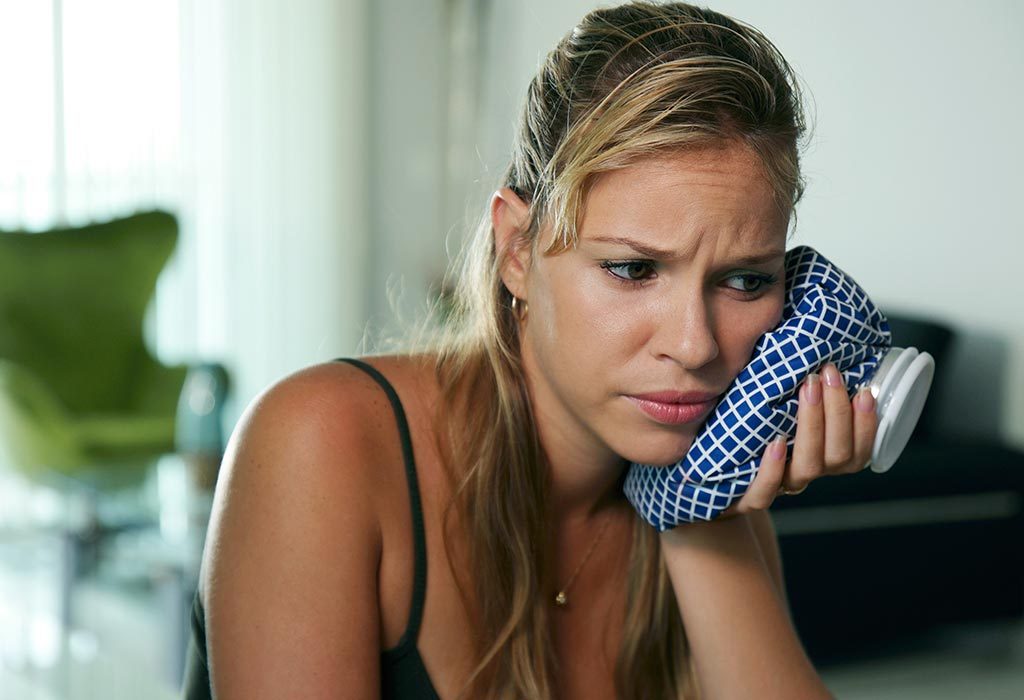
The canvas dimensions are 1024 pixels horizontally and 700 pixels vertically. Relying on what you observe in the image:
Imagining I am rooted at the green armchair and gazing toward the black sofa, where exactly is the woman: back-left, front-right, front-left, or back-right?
front-right

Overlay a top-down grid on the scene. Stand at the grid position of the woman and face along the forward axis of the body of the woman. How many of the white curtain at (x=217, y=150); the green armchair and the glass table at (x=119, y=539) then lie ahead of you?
0

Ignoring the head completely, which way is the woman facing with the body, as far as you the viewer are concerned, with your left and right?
facing the viewer and to the right of the viewer

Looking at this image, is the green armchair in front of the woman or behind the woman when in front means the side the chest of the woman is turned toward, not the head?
behind

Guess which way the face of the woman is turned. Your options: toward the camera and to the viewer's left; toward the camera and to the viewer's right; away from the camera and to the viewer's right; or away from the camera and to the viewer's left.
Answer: toward the camera and to the viewer's right

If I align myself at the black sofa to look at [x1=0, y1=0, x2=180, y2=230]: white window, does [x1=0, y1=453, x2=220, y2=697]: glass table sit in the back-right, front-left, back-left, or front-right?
front-left

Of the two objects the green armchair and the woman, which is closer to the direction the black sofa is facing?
the woman

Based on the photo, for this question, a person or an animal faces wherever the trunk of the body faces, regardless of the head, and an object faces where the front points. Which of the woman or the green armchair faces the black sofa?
the green armchair

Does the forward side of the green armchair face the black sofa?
yes

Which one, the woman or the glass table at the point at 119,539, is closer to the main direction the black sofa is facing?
the woman

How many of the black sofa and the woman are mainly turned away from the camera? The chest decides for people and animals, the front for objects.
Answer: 0

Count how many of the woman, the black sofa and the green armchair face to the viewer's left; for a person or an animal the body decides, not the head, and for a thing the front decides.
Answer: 0

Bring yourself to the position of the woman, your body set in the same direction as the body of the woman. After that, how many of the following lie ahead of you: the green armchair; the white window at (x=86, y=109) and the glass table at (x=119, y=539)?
0

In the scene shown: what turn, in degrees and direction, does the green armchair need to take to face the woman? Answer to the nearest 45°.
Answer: approximately 45° to its right

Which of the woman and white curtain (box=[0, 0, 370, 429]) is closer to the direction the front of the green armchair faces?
the woman
